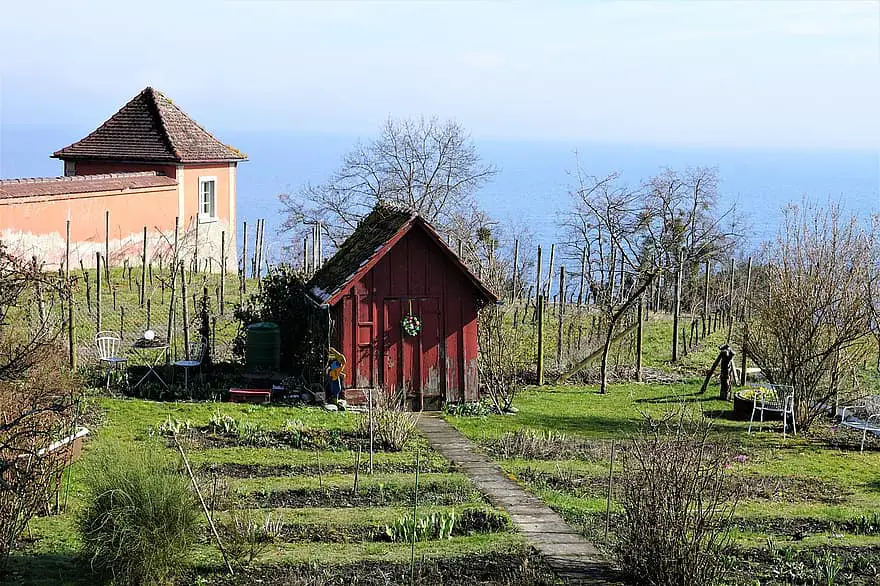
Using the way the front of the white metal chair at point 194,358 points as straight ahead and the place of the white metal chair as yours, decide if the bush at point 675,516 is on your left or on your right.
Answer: on your left

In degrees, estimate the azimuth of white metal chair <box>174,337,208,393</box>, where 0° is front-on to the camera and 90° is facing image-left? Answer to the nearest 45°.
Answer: approximately 45°

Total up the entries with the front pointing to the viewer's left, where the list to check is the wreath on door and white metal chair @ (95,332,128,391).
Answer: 0

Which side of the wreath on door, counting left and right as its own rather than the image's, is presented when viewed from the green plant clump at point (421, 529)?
front

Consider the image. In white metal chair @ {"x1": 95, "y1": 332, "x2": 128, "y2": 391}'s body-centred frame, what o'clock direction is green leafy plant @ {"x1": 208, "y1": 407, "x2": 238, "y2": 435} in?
The green leafy plant is roughly at 1 o'clock from the white metal chair.

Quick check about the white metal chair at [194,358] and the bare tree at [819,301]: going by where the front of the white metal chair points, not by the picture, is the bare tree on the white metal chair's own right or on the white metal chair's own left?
on the white metal chair's own left

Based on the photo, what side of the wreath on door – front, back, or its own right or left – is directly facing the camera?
front

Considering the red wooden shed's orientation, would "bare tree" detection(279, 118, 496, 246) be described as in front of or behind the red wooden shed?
behind

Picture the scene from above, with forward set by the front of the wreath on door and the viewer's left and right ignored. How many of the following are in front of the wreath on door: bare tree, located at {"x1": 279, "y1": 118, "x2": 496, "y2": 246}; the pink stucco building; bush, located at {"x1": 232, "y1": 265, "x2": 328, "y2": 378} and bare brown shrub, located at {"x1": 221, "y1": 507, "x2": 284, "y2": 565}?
1

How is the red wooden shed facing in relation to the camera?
toward the camera

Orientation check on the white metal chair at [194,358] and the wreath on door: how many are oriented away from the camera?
0

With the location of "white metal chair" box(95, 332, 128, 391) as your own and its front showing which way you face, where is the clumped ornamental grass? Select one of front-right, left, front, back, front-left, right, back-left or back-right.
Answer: front-right

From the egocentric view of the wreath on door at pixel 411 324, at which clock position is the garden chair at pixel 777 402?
The garden chair is roughly at 9 o'clock from the wreath on door.
